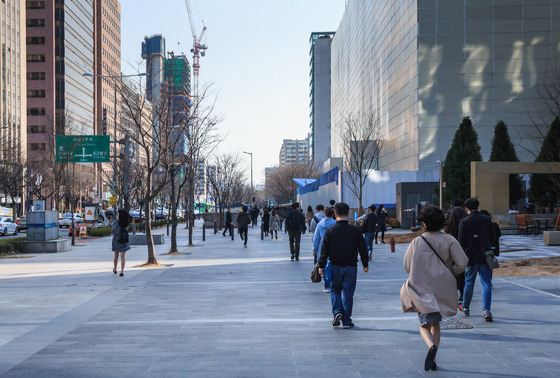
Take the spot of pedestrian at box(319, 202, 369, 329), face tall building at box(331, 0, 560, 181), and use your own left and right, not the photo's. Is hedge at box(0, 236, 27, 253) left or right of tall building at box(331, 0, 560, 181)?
left

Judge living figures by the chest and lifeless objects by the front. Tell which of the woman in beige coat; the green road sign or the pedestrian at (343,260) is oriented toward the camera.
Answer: the green road sign

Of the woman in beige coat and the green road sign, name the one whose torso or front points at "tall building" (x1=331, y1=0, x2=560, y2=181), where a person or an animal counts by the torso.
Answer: the woman in beige coat

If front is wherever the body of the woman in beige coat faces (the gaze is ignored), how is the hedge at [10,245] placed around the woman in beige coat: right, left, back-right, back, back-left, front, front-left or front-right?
front-left

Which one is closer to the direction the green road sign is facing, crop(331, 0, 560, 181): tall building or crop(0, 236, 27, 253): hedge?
the hedge

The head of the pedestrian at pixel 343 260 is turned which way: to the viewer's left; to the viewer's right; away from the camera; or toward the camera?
away from the camera

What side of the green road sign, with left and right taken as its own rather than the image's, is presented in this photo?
front

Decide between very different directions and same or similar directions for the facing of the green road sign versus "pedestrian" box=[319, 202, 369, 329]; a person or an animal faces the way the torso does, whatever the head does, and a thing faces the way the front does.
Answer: very different directions

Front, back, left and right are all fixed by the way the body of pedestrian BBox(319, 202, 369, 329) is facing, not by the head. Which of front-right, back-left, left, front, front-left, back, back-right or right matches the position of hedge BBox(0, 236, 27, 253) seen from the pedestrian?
front-left

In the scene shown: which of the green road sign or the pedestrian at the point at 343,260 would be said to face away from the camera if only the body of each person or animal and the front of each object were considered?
the pedestrian

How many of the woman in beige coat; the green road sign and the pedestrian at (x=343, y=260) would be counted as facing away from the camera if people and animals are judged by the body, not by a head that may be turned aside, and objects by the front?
2

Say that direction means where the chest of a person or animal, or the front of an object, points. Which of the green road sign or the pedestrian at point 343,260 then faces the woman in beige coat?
the green road sign

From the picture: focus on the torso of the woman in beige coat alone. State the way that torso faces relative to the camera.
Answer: away from the camera

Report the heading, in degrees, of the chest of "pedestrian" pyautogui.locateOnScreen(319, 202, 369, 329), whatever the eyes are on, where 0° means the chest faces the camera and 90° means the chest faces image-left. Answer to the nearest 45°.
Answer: approximately 180°

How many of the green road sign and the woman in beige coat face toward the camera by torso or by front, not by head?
1
